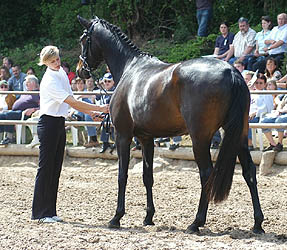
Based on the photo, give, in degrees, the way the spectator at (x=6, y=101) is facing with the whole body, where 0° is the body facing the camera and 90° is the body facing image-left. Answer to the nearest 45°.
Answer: approximately 45°

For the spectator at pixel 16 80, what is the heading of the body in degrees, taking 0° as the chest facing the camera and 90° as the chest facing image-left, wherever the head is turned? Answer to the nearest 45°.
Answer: approximately 0°

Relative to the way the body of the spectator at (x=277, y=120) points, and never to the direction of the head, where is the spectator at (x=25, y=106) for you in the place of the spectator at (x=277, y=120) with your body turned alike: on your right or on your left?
on your right

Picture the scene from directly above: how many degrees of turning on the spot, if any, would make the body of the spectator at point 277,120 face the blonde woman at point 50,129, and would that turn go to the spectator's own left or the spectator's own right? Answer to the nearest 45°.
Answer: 0° — they already face them

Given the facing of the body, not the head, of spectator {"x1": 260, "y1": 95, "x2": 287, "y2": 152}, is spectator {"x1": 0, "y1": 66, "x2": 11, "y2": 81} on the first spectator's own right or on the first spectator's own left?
on the first spectator's own right

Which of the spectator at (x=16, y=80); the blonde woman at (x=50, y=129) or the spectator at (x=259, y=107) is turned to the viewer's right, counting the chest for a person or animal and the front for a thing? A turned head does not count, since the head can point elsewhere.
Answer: the blonde woman

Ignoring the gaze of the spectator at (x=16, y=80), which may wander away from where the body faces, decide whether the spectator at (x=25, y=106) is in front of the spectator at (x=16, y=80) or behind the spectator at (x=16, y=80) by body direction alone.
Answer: in front

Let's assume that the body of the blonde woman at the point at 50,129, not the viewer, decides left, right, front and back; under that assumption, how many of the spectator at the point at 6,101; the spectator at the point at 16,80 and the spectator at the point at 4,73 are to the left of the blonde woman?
3
